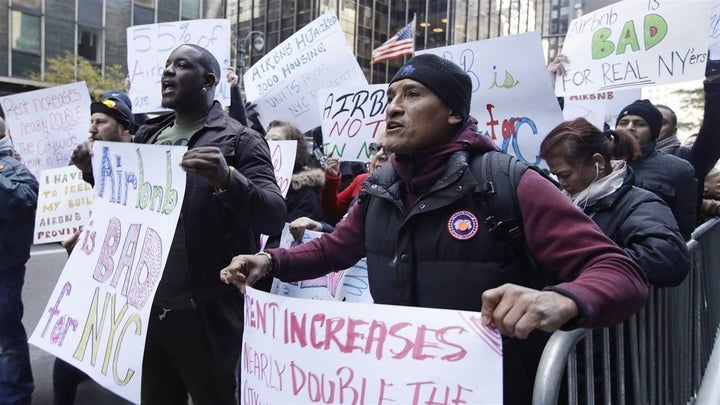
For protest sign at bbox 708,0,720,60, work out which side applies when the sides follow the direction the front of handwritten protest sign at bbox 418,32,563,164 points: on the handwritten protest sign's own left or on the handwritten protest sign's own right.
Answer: on the handwritten protest sign's own left

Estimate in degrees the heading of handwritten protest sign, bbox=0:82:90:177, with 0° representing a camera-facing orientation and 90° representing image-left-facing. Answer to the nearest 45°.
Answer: approximately 0°

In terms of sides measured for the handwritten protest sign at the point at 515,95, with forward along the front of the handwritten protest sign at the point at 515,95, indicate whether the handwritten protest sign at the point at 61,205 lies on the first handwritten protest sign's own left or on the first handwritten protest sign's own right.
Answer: on the first handwritten protest sign's own right

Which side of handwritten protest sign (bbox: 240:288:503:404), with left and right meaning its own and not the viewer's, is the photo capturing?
front

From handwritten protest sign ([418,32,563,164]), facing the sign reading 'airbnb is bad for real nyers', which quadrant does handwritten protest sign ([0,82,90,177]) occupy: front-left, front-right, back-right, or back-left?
back-left

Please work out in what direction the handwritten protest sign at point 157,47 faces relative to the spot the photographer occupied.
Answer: facing the viewer

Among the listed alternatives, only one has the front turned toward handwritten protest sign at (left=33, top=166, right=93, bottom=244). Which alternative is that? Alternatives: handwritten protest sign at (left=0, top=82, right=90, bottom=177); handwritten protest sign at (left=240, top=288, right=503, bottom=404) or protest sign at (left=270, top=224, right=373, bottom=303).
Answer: handwritten protest sign at (left=0, top=82, right=90, bottom=177)

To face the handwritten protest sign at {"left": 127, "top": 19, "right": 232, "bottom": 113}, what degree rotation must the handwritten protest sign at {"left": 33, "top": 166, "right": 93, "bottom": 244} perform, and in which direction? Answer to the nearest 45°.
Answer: approximately 135° to its left

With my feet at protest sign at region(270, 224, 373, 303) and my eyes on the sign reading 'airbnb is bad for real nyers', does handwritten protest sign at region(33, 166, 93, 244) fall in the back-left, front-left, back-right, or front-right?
back-left

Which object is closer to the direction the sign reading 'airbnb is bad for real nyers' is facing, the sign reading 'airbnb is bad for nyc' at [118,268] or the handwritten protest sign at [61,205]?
the sign reading 'airbnb is bad for nyc'
